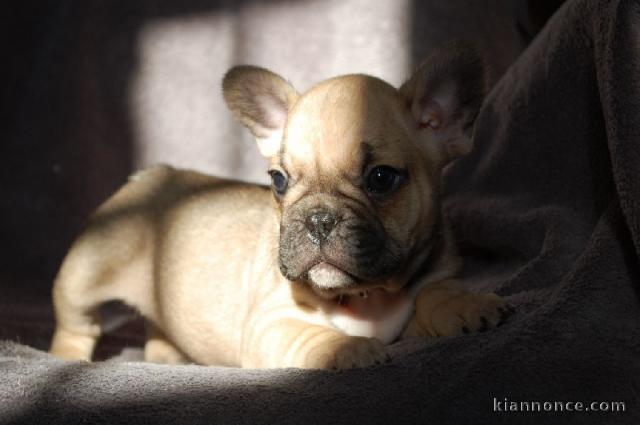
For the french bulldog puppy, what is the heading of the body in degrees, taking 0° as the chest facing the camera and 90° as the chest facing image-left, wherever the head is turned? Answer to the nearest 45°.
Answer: approximately 315°
